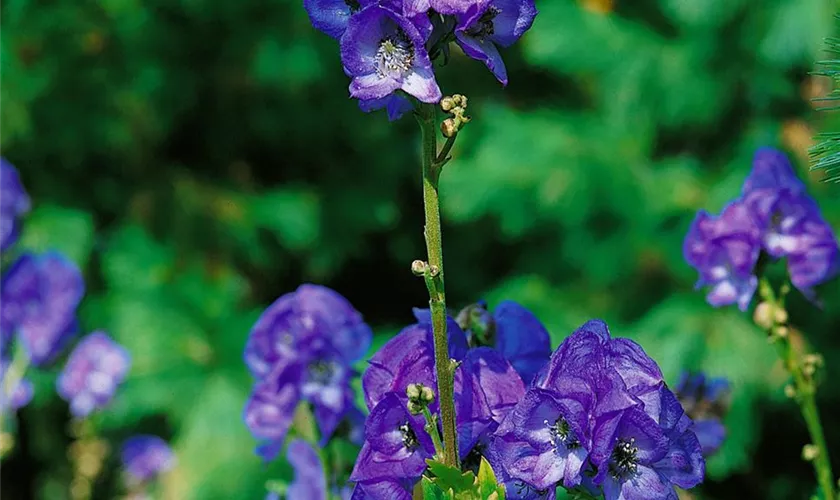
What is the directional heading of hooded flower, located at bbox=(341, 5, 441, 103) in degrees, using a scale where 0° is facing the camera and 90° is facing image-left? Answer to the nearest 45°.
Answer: approximately 0°

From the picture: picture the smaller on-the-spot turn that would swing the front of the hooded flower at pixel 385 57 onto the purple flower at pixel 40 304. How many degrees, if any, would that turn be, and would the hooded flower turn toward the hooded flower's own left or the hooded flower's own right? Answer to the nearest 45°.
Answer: approximately 135° to the hooded flower's own right

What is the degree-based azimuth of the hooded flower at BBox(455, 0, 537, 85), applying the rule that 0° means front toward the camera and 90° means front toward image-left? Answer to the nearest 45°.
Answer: approximately 315°
